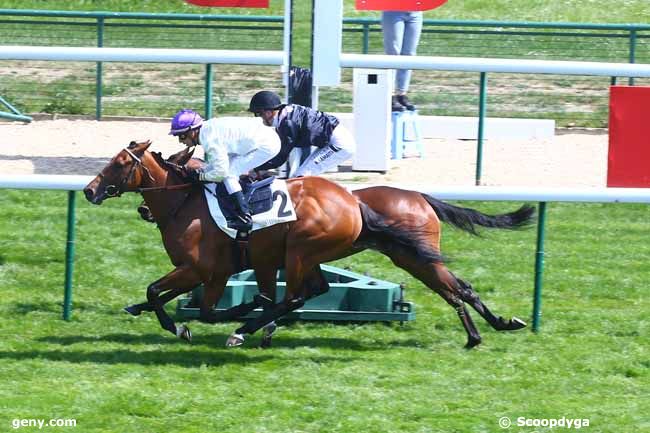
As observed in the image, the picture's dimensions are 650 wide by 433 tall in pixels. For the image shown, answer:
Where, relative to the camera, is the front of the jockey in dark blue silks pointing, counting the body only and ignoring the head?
to the viewer's left

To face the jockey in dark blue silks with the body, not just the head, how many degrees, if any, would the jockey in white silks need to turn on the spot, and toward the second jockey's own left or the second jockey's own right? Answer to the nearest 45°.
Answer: approximately 135° to the second jockey's own right

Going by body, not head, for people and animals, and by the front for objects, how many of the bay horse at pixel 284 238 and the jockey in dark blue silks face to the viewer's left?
2

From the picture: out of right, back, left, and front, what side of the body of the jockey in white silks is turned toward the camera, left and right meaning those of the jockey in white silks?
left

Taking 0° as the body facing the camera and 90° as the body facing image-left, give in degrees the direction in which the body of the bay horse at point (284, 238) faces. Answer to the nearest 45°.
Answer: approximately 90°

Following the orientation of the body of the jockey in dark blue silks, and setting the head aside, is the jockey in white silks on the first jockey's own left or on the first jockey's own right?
on the first jockey's own left

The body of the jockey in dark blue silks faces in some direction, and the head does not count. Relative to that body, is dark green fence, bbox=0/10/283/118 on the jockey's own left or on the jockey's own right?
on the jockey's own right

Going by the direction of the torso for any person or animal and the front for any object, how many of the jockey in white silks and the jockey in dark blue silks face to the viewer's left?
2
